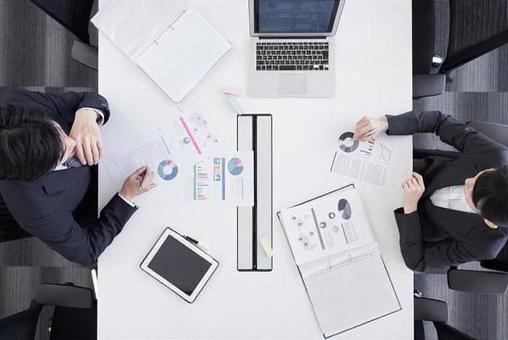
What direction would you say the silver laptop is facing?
toward the camera

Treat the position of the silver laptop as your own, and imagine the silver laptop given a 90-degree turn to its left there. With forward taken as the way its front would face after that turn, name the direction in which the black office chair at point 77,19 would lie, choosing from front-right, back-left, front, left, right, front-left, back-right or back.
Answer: back

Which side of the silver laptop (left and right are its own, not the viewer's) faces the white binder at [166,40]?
right
